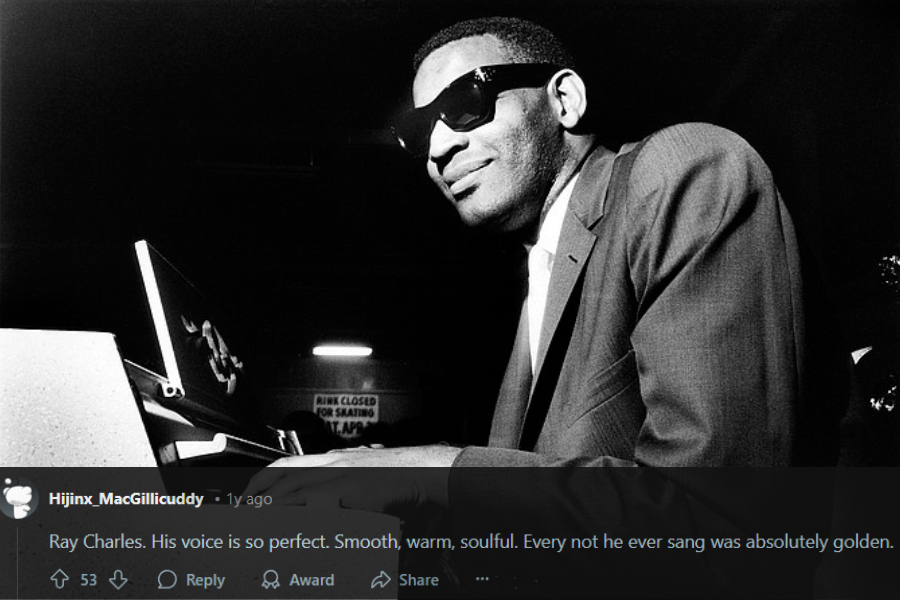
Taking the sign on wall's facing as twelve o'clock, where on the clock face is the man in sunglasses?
The man in sunglasses is roughly at 12 o'clock from the sign on wall.

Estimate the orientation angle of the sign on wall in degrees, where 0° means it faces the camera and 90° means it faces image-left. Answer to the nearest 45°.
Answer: approximately 0°
